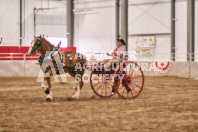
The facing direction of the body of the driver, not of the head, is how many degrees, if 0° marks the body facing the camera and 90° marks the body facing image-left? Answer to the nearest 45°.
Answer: approximately 90°

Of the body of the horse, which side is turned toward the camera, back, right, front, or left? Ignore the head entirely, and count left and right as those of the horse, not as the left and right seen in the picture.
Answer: left

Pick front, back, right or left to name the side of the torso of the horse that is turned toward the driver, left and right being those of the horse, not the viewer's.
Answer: back

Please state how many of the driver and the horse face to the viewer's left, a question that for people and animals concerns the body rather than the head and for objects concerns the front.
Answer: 2

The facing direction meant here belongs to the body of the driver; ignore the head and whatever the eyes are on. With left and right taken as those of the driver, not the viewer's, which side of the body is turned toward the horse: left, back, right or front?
front
